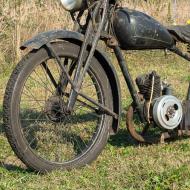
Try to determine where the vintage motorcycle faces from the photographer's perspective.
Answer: facing the viewer and to the left of the viewer
